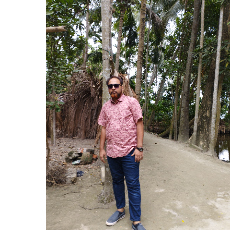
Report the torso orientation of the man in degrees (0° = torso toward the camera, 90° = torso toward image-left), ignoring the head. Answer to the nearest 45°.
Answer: approximately 45°
